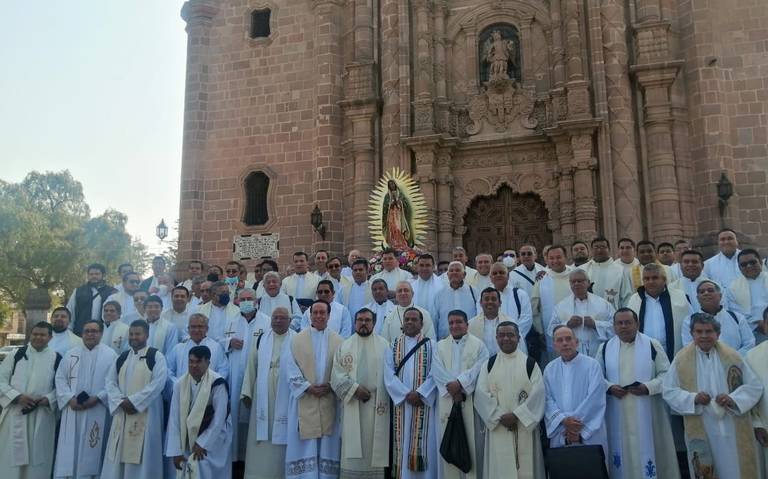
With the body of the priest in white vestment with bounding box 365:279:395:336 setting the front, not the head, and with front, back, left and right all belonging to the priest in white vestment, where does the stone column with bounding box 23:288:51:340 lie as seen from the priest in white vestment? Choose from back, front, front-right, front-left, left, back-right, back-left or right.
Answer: back-right

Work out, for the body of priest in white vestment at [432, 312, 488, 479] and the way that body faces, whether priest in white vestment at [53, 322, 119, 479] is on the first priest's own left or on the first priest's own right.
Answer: on the first priest's own right

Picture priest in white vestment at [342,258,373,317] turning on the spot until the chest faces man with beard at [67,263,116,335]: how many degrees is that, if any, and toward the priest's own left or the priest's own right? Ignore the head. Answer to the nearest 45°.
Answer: approximately 90° to the priest's own right

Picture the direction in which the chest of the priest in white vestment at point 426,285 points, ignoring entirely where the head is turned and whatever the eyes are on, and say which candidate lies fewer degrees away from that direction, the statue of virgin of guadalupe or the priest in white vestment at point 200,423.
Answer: the priest in white vestment

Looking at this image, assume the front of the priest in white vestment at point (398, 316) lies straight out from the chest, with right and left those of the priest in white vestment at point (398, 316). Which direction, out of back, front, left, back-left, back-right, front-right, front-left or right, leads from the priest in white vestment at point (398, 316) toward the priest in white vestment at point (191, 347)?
right

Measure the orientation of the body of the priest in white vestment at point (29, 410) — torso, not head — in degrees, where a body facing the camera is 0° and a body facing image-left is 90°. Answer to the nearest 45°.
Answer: approximately 0°

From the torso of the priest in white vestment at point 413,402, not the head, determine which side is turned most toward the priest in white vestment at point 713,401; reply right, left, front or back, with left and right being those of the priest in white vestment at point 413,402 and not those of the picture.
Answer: left

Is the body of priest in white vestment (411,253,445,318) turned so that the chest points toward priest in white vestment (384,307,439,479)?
yes

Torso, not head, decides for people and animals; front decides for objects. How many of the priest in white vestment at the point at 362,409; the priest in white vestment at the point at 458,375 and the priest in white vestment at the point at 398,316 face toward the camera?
3

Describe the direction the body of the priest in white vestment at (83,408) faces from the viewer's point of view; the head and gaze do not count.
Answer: toward the camera

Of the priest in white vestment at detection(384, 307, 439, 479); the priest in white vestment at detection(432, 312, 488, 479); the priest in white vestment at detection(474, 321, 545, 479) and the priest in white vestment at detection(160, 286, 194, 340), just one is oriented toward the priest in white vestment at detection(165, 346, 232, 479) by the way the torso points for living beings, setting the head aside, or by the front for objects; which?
the priest in white vestment at detection(160, 286, 194, 340)

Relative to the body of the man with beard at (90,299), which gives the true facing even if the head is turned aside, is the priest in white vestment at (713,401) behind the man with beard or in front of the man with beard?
in front

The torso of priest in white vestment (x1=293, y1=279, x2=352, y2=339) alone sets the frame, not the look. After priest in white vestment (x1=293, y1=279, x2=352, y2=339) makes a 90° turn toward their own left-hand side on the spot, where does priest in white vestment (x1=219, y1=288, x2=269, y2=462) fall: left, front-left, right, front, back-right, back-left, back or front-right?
back

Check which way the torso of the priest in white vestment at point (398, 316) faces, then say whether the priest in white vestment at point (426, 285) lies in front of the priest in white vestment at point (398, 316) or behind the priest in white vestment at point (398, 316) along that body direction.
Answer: behind
